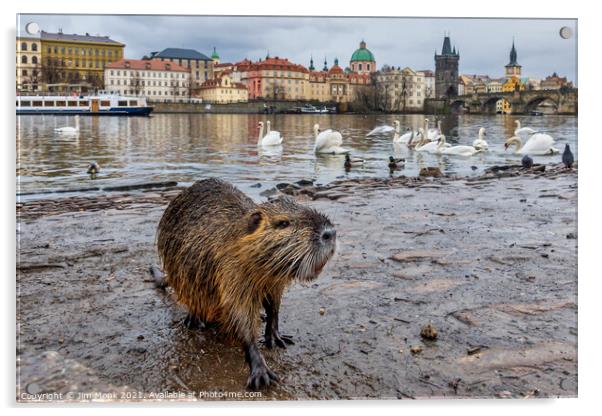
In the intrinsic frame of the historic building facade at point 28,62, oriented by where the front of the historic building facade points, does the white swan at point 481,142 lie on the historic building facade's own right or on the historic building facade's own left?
on the historic building facade's own left

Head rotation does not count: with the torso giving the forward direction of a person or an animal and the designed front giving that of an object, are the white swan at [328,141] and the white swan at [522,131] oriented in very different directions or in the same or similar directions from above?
same or similar directions

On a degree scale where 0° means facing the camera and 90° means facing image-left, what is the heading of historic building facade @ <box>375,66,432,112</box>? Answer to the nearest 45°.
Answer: approximately 0°

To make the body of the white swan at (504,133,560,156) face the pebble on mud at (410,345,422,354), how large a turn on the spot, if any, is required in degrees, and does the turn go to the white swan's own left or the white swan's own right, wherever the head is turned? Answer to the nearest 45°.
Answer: approximately 90° to the white swan's own left

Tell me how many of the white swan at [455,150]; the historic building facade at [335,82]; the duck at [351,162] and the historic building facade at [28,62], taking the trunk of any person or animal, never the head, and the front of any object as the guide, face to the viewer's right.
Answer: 0

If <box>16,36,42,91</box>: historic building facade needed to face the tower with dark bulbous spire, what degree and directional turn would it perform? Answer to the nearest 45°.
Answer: approximately 90° to its left

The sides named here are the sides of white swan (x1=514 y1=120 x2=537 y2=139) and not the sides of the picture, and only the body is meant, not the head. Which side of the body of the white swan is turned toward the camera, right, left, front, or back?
left

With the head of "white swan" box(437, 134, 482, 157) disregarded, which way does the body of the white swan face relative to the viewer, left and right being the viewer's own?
facing to the left of the viewer

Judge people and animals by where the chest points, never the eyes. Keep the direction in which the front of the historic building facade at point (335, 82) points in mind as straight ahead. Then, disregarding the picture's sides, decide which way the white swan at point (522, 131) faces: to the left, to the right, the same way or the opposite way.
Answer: to the right

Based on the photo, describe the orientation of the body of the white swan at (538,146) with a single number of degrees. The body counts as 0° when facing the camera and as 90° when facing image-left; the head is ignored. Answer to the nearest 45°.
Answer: approximately 90°
